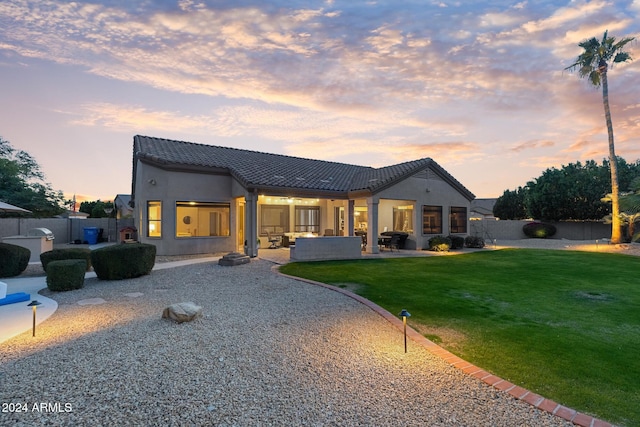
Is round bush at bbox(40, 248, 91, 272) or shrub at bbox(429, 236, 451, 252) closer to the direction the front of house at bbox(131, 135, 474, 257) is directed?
the shrub

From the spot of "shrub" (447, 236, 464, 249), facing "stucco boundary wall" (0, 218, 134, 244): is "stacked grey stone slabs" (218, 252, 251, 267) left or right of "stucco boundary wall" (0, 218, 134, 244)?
left

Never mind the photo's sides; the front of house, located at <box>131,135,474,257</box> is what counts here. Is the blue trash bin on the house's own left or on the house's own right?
on the house's own left

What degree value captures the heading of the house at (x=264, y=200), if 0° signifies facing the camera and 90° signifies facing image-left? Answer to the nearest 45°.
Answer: approximately 180°

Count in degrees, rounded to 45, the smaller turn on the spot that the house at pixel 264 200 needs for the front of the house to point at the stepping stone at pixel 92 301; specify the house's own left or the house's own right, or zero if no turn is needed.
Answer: approximately 180°

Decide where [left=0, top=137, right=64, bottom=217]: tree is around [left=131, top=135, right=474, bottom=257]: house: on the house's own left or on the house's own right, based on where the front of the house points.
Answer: on the house's own left

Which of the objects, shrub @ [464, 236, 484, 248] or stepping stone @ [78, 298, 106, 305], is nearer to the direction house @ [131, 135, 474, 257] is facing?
the stepping stone

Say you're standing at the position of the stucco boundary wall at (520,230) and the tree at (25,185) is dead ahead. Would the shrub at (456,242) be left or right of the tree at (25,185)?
left
